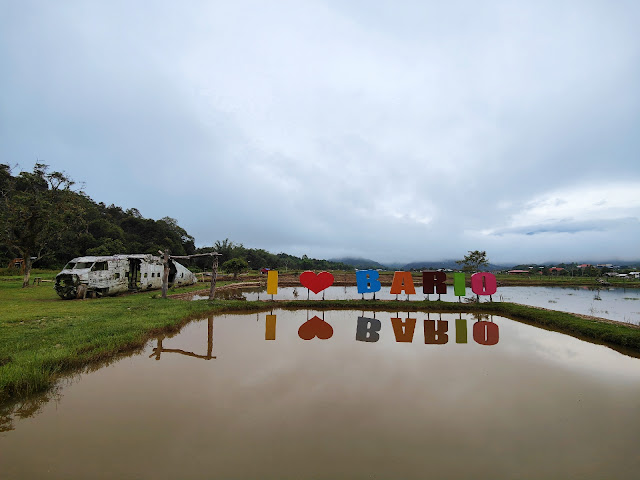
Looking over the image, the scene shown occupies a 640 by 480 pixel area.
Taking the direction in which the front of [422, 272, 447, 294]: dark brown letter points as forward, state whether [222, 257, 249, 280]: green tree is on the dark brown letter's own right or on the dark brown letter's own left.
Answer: on the dark brown letter's own right

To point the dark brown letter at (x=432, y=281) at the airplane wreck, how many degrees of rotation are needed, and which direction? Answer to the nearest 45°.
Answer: approximately 90° to its right

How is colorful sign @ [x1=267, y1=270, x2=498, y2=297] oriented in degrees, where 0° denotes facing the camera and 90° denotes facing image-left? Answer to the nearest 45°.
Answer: approximately 0°

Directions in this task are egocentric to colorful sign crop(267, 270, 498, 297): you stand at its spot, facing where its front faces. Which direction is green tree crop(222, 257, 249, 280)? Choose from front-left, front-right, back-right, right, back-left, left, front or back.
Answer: back-right

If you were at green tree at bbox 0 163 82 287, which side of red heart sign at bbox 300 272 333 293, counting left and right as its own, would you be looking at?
right

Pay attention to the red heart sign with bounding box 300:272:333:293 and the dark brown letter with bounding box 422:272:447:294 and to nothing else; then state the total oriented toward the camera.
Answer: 2

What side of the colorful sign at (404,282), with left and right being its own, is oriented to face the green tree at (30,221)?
right

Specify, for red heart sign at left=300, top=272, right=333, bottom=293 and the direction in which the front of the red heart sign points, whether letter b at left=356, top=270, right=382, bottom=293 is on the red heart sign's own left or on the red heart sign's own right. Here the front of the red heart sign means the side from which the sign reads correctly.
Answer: on the red heart sign's own left

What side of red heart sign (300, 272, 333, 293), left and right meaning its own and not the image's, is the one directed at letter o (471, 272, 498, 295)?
left

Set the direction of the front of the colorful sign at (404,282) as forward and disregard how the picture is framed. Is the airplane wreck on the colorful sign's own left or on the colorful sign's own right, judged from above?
on the colorful sign's own right
